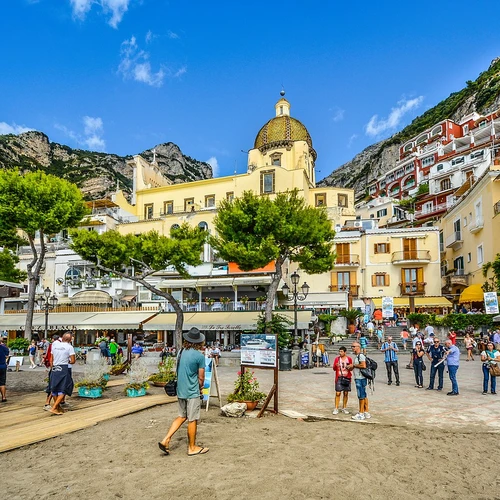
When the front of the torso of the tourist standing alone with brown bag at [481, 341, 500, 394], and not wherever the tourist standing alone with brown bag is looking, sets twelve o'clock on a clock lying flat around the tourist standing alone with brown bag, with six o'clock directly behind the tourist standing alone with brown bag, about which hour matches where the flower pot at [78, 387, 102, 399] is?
The flower pot is roughly at 2 o'clock from the tourist standing alone with brown bag.

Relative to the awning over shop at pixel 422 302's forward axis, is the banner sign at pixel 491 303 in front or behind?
in front

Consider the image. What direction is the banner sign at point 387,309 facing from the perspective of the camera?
toward the camera

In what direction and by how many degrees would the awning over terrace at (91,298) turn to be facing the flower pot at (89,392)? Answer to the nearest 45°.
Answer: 0° — it already faces it

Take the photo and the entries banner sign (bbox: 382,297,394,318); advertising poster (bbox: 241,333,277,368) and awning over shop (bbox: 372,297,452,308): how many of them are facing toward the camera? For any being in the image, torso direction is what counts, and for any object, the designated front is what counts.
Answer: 3

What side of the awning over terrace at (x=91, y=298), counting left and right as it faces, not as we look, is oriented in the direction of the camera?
front

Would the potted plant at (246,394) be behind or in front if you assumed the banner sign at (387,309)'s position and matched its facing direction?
in front

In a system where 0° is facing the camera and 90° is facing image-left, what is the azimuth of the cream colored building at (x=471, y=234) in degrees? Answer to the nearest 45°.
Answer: approximately 45°

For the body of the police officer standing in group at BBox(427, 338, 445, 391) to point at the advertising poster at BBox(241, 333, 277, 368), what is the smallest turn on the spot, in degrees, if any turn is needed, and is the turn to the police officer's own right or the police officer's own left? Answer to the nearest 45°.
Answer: approximately 45° to the police officer's own right

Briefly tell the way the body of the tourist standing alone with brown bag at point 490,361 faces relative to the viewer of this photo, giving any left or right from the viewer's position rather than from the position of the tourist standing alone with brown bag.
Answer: facing the viewer
